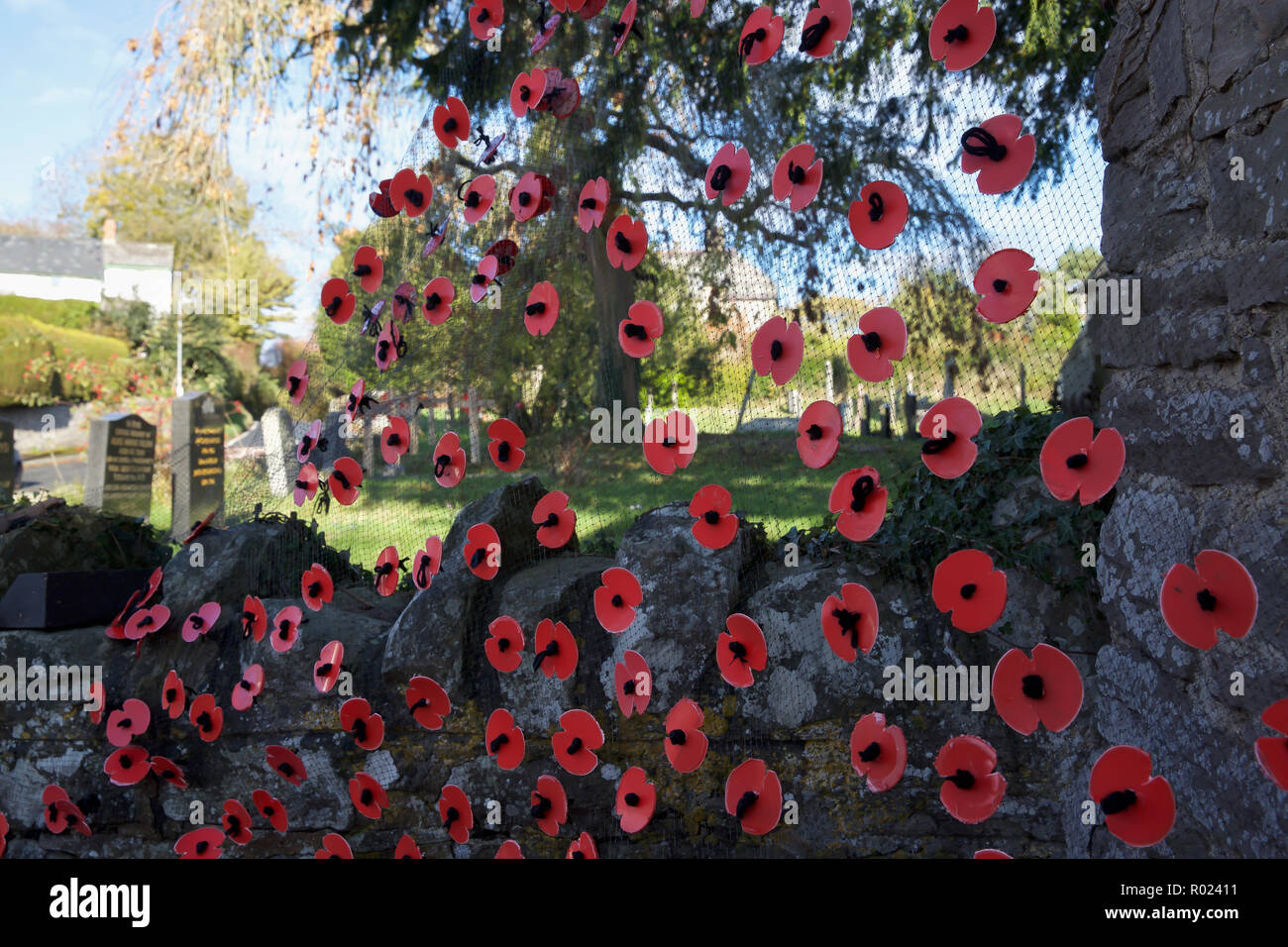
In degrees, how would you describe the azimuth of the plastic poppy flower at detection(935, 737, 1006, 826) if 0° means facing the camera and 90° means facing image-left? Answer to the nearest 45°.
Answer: approximately 0°

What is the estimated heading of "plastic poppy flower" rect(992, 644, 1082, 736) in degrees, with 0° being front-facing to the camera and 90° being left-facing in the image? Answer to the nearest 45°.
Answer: approximately 0°

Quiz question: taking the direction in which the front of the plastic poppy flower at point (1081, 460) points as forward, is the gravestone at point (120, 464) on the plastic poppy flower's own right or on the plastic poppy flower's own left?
on the plastic poppy flower's own right

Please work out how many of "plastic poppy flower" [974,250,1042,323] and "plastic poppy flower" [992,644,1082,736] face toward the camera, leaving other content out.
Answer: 2
